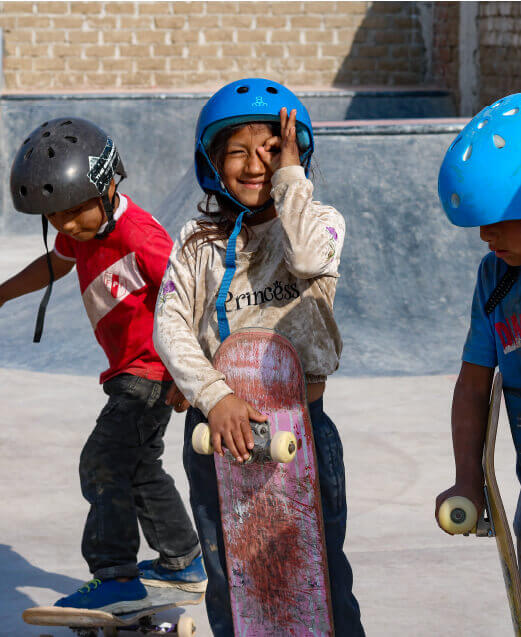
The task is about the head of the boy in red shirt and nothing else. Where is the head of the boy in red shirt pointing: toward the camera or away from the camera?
toward the camera

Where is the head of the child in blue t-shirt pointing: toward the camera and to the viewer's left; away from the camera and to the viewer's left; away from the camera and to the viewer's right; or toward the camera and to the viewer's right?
toward the camera and to the viewer's left

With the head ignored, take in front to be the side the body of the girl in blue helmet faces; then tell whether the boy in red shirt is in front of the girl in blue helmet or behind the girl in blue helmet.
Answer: behind

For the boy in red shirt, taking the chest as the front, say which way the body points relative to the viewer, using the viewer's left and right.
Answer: facing the viewer and to the left of the viewer

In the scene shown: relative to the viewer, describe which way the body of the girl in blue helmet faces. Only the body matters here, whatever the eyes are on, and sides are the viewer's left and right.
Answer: facing the viewer

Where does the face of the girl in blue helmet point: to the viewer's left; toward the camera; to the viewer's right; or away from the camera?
toward the camera

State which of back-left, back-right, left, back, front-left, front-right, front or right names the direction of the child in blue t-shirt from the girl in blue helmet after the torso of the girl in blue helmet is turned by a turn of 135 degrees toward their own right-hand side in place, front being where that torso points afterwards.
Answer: back

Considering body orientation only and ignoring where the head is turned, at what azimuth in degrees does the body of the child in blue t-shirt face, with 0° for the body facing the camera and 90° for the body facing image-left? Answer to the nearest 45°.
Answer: approximately 45°

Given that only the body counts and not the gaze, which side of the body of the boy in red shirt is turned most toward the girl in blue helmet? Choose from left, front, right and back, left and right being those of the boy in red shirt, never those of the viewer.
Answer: left
